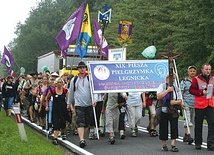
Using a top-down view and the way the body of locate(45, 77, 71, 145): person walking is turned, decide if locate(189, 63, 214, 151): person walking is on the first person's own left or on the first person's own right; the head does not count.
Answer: on the first person's own left

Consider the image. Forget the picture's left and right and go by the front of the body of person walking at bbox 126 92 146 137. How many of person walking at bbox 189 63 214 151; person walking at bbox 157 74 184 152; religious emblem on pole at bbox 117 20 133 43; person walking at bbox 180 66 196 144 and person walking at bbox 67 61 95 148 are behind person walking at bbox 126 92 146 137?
1

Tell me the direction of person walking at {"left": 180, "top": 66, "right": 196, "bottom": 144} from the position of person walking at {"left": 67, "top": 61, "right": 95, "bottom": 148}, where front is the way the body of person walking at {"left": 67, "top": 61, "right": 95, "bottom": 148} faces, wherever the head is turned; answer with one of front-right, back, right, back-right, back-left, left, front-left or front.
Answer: left

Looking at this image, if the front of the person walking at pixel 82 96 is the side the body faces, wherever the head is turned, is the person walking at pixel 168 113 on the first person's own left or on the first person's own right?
on the first person's own left

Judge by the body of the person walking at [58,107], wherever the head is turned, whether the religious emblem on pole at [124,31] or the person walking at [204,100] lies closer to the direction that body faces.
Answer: the person walking

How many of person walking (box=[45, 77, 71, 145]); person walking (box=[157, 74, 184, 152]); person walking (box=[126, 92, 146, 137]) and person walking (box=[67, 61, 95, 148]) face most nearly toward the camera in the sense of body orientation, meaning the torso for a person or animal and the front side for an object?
4

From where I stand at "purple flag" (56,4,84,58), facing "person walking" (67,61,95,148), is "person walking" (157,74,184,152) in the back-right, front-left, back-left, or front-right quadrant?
front-left

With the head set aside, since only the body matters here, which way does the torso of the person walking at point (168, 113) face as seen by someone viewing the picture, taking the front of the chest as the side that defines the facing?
toward the camera

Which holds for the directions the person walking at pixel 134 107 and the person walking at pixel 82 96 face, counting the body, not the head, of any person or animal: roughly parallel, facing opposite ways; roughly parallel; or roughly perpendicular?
roughly parallel

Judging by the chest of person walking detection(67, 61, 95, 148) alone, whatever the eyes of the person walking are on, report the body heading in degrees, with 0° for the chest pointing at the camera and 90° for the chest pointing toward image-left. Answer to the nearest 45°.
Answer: approximately 0°

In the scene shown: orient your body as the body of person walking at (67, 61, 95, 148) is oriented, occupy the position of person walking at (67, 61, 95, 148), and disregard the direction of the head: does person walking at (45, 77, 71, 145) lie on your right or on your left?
on your right

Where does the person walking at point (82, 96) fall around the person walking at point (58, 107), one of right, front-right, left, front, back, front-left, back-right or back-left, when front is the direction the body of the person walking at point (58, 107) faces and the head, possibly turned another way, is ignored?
front-left

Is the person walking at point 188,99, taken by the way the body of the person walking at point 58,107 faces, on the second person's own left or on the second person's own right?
on the second person's own left

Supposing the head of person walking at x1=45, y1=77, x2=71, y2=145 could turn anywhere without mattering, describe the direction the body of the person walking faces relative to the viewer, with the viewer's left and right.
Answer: facing the viewer

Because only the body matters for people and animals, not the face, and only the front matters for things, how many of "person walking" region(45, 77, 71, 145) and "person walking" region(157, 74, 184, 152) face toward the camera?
2
